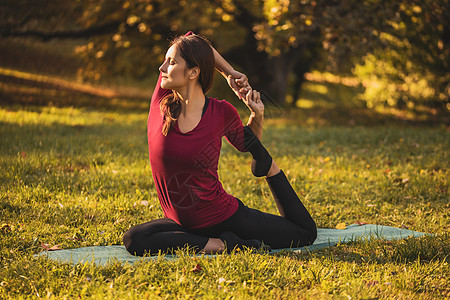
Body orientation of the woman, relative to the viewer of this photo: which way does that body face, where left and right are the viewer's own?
facing the viewer and to the left of the viewer

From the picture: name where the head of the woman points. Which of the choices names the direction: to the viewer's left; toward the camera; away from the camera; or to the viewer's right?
to the viewer's left

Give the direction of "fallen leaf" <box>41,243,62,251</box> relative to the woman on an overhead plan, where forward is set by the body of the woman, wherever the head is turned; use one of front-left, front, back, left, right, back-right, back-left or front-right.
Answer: front-right

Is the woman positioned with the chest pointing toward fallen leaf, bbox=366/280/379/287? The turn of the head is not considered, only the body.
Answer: no
